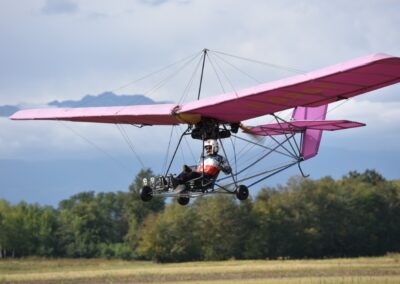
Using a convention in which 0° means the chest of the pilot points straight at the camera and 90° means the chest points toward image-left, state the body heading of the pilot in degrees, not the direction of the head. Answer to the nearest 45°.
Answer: approximately 45°

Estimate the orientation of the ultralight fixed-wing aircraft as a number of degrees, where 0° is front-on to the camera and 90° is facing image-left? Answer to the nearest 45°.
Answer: approximately 45°
